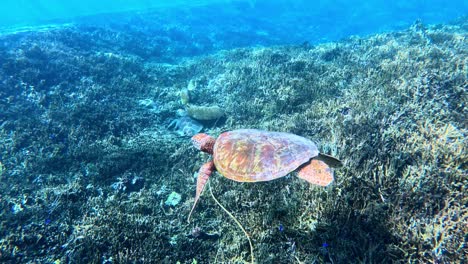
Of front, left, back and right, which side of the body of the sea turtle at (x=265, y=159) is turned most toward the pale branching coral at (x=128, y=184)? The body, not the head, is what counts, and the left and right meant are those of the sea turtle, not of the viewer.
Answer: front

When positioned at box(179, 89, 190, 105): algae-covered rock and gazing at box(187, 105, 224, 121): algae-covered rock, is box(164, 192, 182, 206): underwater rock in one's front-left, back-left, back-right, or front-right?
front-right

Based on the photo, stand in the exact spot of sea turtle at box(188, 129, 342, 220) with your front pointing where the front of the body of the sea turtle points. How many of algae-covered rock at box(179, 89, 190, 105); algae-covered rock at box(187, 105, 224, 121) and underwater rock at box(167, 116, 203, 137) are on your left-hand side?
0

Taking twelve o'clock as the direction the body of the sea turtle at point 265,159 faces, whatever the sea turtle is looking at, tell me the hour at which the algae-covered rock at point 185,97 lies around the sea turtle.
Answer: The algae-covered rock is roughly at 2 o'clock from the sea turtle.

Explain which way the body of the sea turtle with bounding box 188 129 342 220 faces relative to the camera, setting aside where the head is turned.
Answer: to the viewer's left

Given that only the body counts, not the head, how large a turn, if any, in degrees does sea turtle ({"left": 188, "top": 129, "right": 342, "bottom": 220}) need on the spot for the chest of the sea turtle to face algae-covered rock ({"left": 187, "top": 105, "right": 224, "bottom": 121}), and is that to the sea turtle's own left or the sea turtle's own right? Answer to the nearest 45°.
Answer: approximately 45° to the sea turtle's own right

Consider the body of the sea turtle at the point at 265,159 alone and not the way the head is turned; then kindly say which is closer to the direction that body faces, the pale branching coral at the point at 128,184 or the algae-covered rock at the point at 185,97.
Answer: the pale branching coral

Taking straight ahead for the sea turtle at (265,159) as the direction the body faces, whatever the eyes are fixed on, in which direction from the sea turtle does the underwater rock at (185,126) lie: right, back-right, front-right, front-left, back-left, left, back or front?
front-right
